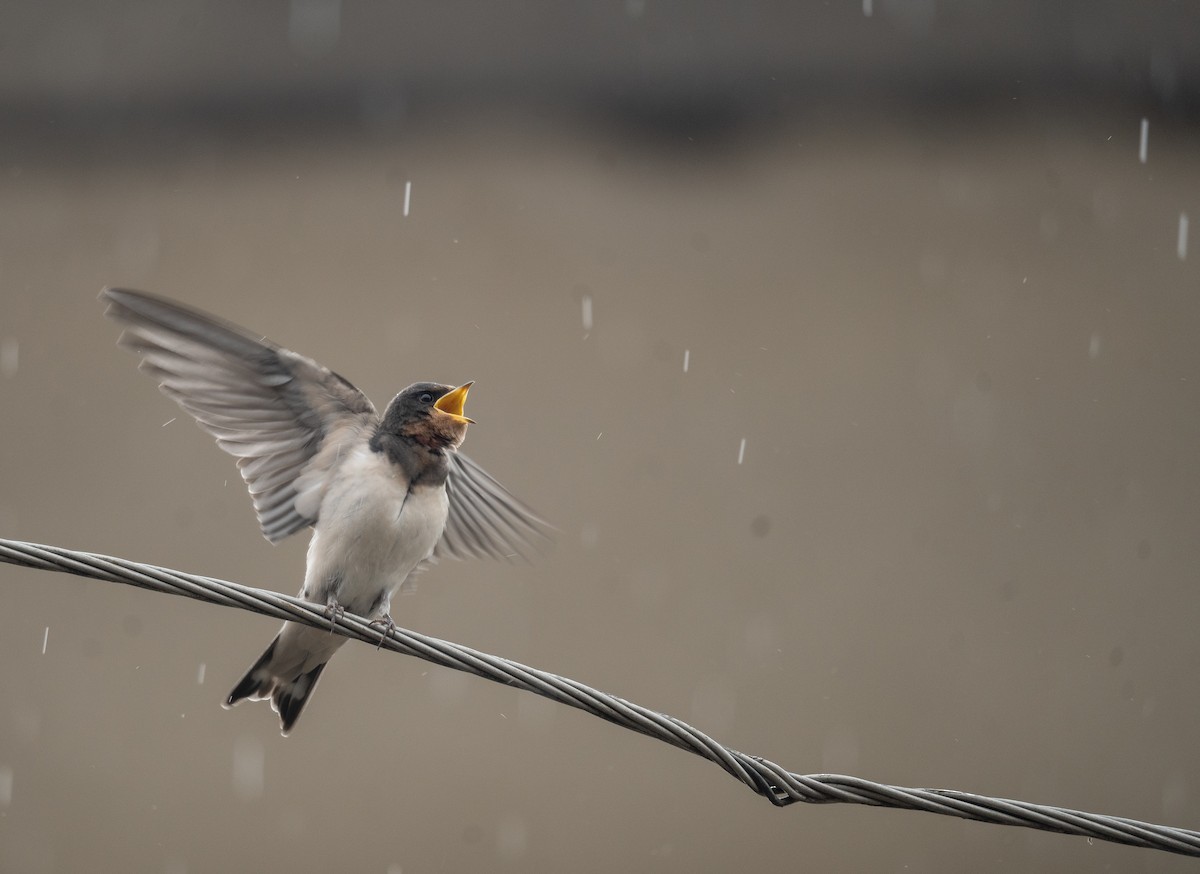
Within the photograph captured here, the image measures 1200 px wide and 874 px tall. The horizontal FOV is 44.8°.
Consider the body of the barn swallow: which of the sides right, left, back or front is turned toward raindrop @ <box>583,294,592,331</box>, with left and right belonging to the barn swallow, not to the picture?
left
